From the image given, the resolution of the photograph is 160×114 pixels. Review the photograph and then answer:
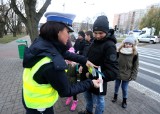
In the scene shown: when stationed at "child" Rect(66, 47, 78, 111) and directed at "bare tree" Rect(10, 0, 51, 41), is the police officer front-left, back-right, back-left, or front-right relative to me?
back-left

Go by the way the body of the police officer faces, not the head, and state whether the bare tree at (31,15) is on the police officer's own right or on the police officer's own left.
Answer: on the police officer's own left

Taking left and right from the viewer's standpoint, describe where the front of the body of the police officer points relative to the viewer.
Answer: facing to the right of the viewer

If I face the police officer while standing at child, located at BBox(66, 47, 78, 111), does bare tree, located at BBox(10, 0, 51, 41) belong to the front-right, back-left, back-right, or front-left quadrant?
back-right
